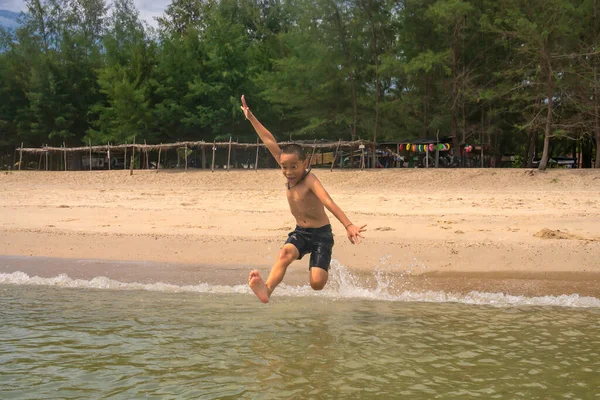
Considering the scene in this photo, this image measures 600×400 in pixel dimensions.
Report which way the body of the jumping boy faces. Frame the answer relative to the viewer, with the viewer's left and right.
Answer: facing the viewer and to the left of the viewer
